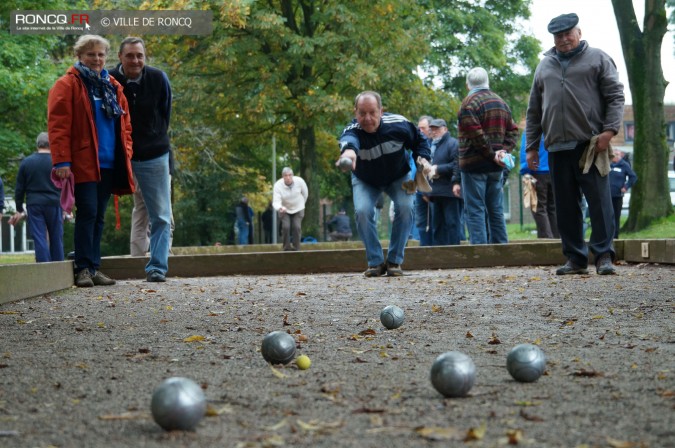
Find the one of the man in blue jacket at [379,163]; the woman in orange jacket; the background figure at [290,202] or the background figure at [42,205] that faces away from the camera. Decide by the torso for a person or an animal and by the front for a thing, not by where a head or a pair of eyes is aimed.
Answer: the background figure at [42,205]

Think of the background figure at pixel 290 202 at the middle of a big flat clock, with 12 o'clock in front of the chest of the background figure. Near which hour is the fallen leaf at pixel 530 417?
The fallen leaf is roughly at 12 o'clock from the background figure.

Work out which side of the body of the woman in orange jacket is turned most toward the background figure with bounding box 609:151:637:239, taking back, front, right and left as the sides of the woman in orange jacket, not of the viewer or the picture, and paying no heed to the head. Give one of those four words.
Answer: left

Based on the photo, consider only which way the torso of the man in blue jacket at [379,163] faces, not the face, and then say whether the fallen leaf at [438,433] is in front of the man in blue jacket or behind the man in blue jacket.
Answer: in front

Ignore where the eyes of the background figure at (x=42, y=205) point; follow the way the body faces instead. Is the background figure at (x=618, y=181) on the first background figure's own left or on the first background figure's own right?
on the first background figure's own right

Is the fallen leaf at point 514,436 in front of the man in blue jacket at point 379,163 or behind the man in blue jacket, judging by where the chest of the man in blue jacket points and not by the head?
in front

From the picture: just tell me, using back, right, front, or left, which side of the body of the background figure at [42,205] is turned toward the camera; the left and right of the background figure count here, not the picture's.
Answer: back

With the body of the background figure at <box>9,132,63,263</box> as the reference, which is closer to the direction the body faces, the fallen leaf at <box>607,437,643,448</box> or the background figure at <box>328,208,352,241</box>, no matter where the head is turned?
the background figure
